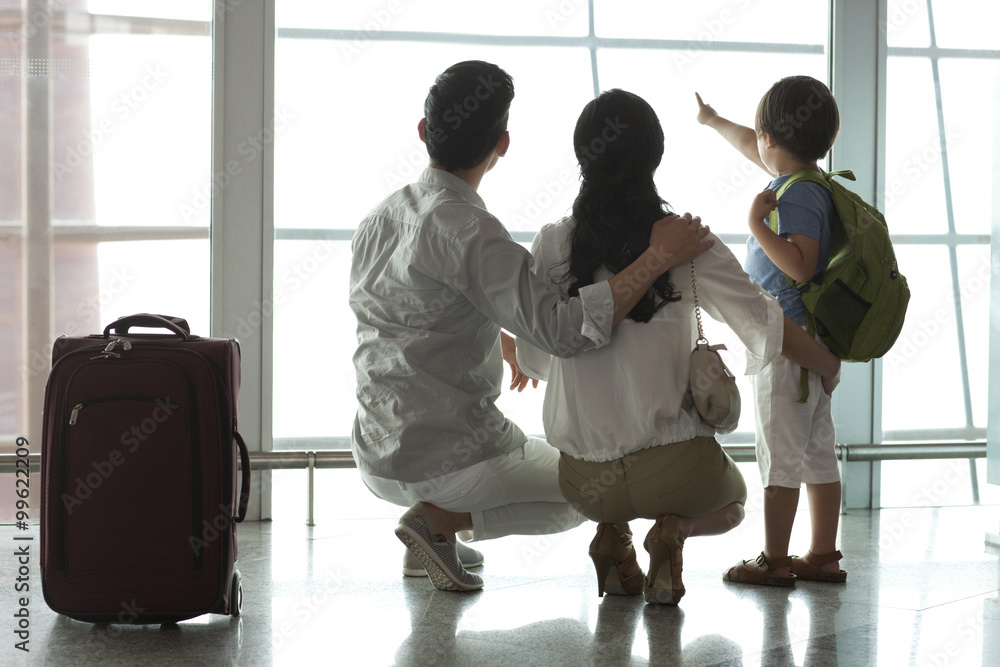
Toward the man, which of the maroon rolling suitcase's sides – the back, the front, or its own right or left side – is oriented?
left

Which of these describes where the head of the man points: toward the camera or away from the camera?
away from the camera

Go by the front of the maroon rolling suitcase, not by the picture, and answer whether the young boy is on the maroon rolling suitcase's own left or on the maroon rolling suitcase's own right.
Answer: on the maroon rolling suitcase's own left

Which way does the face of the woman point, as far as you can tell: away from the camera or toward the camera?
away from the camera

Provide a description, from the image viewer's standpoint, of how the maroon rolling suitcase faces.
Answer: facing the viewer

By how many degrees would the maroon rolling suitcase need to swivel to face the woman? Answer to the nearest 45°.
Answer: approximately 90° to its left

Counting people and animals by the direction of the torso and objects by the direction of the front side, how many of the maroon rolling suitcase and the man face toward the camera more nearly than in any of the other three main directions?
1

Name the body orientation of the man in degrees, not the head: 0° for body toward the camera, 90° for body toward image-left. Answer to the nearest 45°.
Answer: approximately 225°
